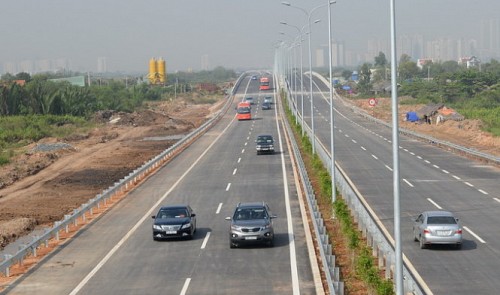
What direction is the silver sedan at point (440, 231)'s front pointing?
away from the camera

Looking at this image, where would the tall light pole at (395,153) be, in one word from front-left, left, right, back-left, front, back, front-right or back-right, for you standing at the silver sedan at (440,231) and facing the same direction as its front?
back
